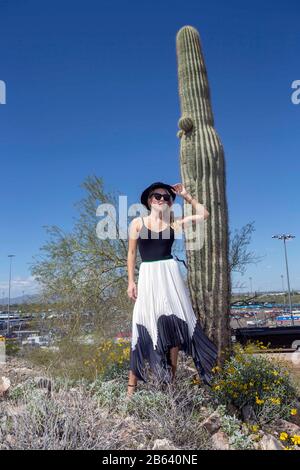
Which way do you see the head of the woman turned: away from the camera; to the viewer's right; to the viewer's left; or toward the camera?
toward the camera

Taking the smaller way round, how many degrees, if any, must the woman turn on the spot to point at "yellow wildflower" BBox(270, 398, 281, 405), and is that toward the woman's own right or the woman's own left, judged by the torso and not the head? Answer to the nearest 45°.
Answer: approximately 90° to the woman's own left

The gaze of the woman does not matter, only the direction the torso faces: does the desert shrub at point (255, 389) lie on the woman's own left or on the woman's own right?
on the woman's own left

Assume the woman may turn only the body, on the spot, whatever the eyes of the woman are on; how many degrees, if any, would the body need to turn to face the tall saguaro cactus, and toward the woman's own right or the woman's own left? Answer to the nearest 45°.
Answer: approximately 135° to the woman's own left

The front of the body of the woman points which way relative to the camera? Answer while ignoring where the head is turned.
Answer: toward the camera
